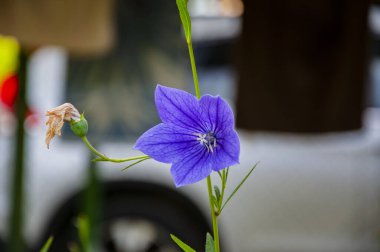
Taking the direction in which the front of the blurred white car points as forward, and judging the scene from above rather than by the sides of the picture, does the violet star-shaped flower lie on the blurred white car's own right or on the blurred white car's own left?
on the blurred white car's own right

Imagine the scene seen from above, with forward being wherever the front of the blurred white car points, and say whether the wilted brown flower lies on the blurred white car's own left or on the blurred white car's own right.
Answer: on the blurred white car's own right
